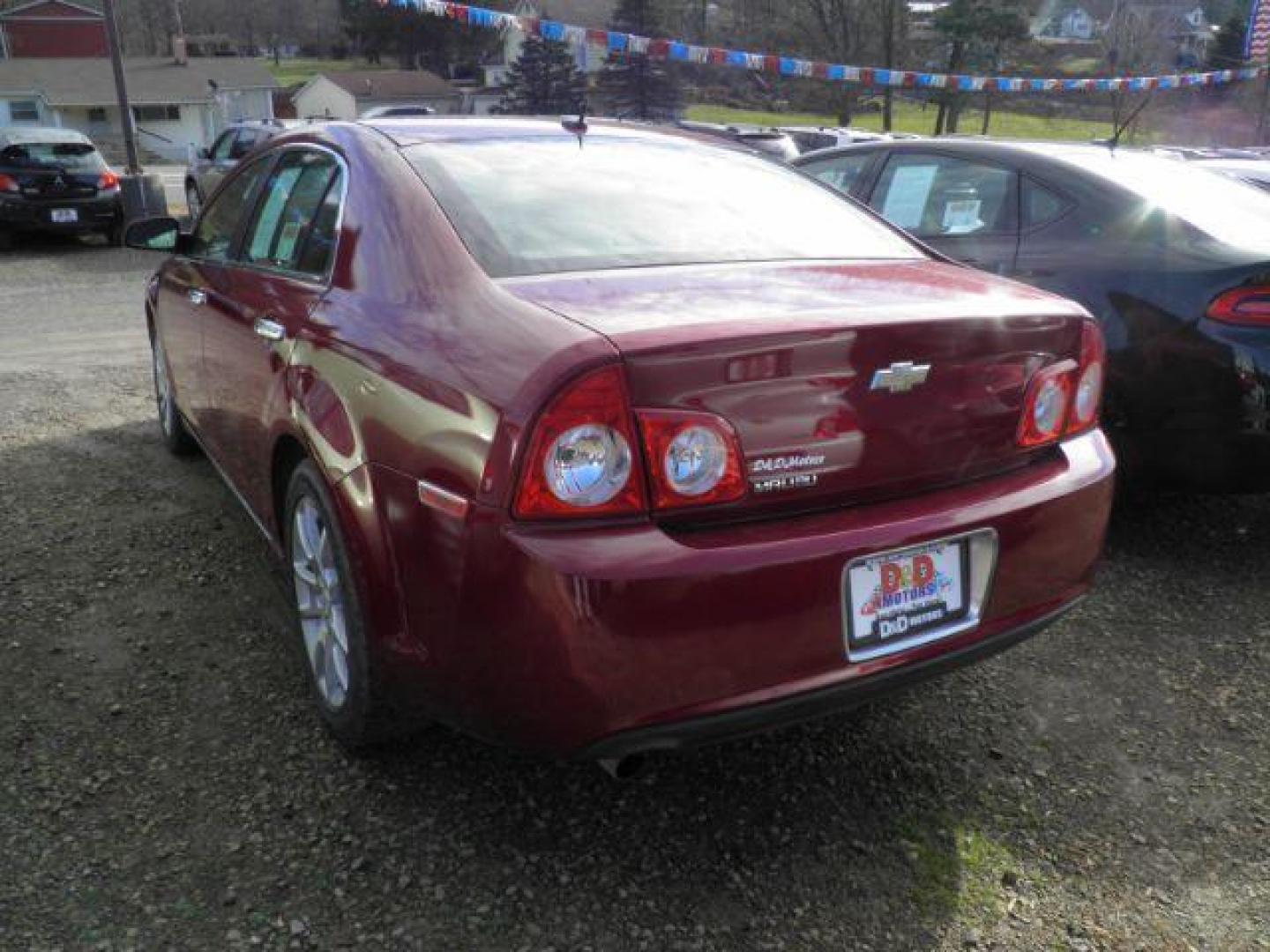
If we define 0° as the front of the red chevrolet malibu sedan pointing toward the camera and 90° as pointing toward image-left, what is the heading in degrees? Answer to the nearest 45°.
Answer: approximately 135°

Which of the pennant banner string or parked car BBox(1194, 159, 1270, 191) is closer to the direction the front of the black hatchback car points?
the pennant banner string

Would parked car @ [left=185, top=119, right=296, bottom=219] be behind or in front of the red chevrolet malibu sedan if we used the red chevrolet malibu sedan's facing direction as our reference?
in front

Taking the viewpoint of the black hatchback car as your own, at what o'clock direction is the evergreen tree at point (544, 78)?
The evergreen tree is roughly at 1 o'clock from the black hatchback car.

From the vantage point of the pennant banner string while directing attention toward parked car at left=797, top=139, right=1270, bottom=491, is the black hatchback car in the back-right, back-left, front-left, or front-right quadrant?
front-right

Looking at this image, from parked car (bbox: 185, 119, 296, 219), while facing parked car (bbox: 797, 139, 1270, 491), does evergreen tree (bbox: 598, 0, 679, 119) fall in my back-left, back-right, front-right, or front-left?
back-left

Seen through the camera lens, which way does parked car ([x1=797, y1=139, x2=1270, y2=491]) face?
facing away from the viewer and to the left of the viewer

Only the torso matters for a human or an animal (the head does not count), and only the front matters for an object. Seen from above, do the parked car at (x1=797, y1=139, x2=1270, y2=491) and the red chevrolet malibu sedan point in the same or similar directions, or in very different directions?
same or similar directions

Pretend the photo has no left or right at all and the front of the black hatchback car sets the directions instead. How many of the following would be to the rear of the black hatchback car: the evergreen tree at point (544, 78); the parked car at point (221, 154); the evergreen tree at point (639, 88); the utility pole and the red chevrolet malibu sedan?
1

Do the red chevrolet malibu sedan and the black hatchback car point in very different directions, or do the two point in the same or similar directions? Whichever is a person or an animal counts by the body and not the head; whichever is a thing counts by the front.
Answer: same or similar directions

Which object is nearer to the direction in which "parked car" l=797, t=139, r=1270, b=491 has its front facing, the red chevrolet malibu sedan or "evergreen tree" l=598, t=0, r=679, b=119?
the evergreen tree

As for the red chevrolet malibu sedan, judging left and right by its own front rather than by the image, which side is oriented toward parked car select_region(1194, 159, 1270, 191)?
right

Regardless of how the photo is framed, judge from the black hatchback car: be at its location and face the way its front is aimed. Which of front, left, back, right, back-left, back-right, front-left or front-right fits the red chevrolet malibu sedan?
back

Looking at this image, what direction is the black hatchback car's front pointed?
away from the camera
